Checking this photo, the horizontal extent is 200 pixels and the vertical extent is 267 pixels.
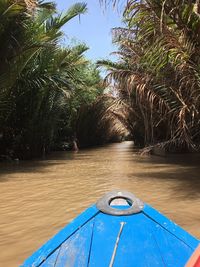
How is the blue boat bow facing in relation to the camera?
away from the camera
